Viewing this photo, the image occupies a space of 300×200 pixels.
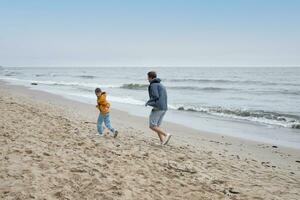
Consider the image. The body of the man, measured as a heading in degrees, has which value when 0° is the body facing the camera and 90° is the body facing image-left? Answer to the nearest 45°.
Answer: approximately 90°
